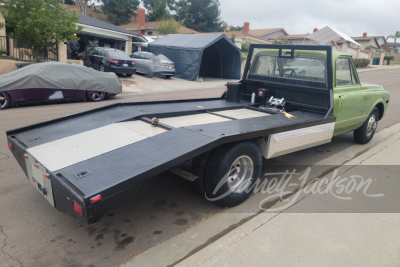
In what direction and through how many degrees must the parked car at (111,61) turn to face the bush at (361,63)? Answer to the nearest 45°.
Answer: approximately 90° to its right

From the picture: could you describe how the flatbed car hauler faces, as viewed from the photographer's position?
facing away from the viewer and to the right of the viewer

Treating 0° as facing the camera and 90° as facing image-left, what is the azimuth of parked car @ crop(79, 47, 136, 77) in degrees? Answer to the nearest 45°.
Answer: approximately 135°

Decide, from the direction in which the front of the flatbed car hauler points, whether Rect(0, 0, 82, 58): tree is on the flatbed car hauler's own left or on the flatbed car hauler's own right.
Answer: on the flatbed car hauler's own left

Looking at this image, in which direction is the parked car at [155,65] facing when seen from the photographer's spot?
facing away from the viewer and to the left of the viewer

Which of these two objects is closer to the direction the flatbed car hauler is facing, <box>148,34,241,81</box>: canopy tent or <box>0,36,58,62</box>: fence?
the canopy tent

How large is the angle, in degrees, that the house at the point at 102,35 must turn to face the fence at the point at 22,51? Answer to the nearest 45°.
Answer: approximately 45° to its right
